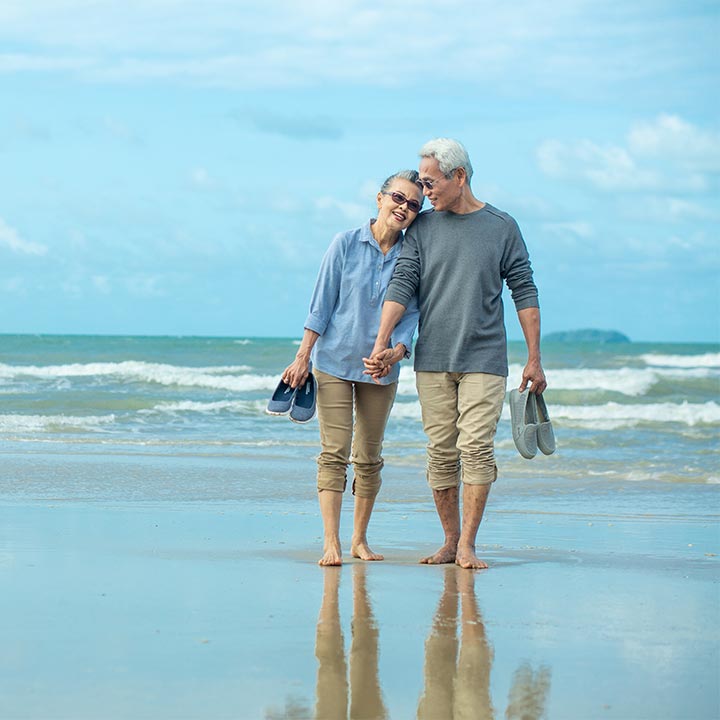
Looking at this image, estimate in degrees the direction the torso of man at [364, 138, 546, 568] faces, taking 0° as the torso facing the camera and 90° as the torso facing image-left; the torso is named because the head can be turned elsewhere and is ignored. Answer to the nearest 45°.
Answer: approximately 0°
